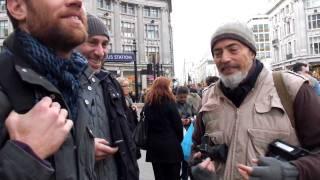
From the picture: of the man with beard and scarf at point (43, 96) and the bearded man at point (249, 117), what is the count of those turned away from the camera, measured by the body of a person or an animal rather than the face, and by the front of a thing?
0

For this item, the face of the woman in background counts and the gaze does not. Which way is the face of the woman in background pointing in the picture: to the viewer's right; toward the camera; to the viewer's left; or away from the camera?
away from the camera

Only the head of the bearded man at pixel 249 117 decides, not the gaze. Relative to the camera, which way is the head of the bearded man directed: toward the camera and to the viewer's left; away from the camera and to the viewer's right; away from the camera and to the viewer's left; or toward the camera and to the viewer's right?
toward the camera and to the viewer's left

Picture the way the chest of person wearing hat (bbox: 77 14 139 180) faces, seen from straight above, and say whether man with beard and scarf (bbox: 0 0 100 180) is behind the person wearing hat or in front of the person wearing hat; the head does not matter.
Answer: in front

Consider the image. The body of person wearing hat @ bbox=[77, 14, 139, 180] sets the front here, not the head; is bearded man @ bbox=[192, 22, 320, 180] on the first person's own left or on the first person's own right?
on the first person's own left

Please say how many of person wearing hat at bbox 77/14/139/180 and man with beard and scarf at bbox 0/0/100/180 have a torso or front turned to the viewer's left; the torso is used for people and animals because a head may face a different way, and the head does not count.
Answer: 0

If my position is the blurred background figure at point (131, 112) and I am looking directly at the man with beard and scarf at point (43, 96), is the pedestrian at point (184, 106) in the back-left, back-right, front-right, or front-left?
back-left

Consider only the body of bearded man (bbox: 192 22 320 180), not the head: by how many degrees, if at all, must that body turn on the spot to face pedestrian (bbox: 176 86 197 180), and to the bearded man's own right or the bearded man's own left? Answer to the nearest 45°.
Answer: approximately 135° to the bearded man's own right

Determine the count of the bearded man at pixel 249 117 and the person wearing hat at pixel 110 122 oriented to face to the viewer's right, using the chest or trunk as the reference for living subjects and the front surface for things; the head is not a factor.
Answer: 0

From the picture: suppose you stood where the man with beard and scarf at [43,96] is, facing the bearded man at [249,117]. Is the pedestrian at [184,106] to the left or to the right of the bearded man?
left

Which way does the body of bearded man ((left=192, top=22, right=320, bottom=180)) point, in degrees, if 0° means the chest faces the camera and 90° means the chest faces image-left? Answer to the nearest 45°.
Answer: approximately 45°

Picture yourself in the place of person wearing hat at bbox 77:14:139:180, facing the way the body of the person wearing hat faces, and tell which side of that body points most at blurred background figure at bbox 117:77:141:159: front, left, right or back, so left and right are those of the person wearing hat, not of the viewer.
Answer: back
